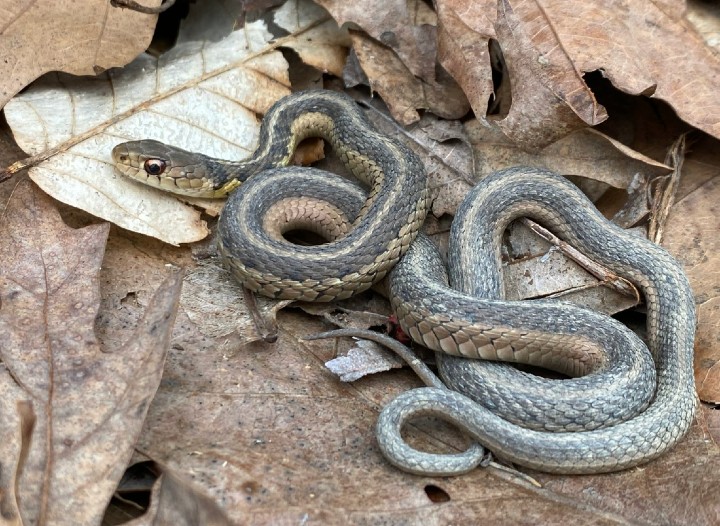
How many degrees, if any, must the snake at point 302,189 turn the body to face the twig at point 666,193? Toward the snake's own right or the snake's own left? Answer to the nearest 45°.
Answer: approximately 180°

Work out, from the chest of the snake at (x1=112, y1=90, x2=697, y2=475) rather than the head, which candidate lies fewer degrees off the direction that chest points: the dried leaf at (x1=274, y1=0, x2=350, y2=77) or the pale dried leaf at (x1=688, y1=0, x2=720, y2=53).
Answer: the dried leaf

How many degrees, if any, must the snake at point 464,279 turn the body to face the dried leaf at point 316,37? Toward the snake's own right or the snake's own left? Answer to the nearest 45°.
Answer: approximately 45° to the snake's own right

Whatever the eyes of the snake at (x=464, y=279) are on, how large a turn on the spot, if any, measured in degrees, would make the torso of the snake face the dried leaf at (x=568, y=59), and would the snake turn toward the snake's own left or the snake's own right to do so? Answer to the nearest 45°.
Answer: approximately 90° to the snake's own right

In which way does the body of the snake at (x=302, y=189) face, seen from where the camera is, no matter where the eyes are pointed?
to the viewer's left

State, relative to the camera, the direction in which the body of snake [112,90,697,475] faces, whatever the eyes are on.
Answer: to the viewer's left
